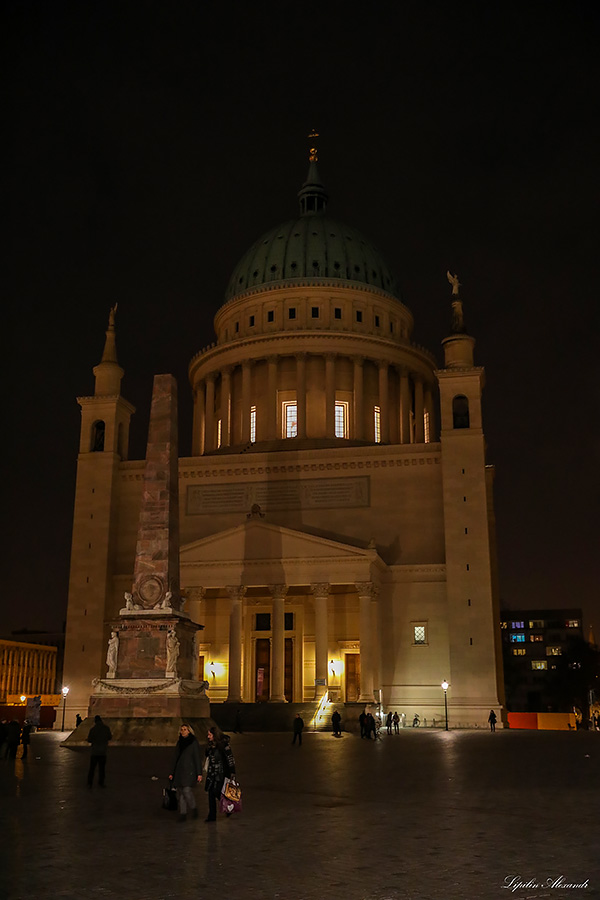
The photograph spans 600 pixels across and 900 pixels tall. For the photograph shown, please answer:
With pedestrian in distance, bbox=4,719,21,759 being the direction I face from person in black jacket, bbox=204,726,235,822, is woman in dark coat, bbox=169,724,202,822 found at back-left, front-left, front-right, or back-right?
front-left

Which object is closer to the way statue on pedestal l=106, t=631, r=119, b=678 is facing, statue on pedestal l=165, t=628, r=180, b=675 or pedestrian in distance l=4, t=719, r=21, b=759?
the pedestrian in distance

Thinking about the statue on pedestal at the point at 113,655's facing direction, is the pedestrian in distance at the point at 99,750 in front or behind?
in front

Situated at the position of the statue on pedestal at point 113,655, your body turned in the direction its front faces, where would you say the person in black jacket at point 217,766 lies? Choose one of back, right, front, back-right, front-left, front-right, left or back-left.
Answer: front-left

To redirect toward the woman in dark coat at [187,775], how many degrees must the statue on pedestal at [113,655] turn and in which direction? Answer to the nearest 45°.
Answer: approximately 45° to its left

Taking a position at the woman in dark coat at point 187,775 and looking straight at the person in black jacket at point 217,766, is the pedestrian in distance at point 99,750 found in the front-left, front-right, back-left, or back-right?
back-left

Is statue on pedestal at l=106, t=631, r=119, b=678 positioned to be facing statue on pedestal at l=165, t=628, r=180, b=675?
no
